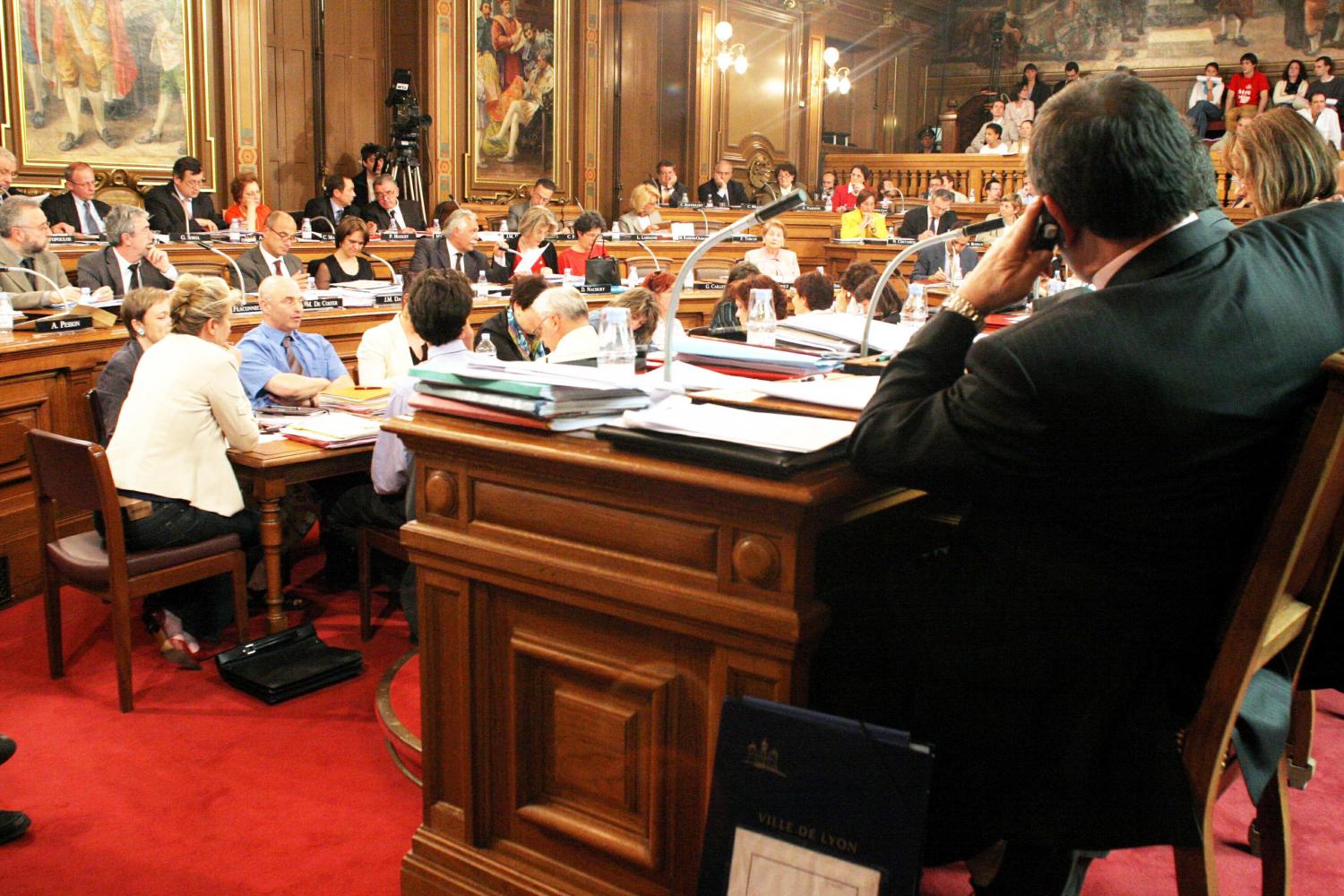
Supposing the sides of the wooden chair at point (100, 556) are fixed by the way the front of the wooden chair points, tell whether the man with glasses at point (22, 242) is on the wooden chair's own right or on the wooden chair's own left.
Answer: on the wooden chair's own left

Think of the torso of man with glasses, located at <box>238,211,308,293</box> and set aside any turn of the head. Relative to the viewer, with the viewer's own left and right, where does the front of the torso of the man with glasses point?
facing the viewer and to the right of the viewer

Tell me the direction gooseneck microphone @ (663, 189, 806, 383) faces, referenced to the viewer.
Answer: facing to the right of the viewer

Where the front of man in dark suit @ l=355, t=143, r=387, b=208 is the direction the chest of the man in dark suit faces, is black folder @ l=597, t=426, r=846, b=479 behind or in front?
in front

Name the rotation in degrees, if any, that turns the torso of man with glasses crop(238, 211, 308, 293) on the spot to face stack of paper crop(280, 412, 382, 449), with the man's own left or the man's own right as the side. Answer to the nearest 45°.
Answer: approximately 45° to the man's own right

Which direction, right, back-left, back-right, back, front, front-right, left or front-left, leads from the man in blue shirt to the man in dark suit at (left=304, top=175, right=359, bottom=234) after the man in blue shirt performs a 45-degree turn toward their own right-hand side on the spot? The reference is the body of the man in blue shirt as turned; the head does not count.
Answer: back

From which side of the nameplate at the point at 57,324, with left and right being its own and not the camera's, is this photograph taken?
front

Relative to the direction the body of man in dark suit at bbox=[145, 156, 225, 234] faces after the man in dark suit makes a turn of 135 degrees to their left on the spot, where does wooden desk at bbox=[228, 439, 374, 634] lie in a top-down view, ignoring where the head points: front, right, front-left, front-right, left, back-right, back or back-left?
back

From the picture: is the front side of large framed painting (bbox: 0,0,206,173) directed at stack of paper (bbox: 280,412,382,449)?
yes

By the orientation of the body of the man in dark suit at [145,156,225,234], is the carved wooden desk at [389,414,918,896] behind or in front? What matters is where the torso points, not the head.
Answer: in front

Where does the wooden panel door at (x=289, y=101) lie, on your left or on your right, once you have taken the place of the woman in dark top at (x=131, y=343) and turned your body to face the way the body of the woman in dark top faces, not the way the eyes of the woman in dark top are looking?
on your left

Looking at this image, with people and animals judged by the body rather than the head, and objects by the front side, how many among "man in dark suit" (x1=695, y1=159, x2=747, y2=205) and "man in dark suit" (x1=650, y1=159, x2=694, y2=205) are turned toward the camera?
2

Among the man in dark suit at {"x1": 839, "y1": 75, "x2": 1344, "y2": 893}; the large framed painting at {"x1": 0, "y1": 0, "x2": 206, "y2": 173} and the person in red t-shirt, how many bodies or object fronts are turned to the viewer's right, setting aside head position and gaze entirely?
0
